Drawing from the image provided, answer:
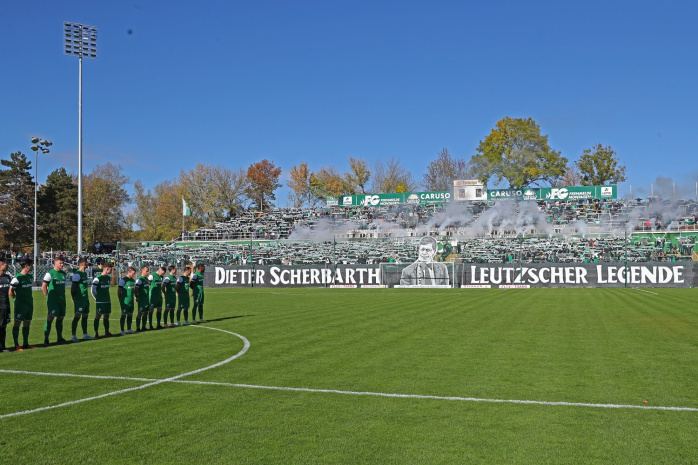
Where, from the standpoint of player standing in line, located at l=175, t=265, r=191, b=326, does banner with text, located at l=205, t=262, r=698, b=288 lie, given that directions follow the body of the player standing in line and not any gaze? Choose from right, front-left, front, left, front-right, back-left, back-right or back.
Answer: left

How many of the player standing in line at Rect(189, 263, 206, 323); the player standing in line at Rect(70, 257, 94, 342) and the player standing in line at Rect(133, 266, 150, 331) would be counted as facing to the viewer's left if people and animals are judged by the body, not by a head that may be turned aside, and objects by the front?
0

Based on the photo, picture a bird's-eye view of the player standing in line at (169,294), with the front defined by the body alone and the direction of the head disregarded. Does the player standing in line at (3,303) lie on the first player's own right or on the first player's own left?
on the first player's own right

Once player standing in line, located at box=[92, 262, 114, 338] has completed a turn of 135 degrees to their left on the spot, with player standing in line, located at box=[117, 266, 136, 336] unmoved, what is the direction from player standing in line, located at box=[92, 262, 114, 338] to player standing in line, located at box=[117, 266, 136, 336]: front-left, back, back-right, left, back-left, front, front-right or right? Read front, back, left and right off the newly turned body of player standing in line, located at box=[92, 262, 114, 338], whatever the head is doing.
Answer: front-right

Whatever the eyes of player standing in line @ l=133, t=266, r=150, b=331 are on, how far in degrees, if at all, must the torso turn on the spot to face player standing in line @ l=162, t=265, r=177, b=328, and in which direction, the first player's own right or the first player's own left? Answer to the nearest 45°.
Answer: approximately 90° to the first player's own left

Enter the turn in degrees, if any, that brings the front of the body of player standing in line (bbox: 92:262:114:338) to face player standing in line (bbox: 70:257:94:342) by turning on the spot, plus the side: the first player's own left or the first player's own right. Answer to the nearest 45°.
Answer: approximately 90° to the first player's own right

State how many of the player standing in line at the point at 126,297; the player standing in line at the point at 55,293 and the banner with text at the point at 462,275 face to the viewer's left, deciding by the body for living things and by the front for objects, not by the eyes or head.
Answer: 0

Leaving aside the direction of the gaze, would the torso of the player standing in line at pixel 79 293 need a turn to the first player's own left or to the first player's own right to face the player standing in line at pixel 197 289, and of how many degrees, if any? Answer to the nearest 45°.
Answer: approximately 90° to the first player's own left

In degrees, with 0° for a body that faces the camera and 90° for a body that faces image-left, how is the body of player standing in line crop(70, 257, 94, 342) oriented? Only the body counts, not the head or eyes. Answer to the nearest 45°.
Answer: approximately 315°

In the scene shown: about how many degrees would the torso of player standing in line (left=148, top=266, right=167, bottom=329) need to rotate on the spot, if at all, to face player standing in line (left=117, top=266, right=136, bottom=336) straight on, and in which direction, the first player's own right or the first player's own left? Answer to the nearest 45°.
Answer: approximately 90° to the first player's own right

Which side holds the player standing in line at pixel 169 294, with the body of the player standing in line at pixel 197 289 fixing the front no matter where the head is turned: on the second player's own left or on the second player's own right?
on the second player's own right

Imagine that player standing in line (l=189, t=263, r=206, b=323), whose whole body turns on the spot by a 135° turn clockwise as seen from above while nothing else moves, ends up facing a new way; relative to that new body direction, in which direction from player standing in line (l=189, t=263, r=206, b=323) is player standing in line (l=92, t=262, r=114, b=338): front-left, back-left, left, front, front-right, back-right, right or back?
front-left

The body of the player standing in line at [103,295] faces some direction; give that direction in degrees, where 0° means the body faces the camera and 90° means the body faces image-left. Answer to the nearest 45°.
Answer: approximately 315°

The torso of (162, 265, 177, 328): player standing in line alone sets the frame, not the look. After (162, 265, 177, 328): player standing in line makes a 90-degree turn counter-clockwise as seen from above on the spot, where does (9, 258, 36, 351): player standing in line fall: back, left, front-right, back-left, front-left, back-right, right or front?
back

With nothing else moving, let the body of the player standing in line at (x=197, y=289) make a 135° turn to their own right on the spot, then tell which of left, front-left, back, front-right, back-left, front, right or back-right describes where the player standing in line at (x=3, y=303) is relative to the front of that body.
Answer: front-left

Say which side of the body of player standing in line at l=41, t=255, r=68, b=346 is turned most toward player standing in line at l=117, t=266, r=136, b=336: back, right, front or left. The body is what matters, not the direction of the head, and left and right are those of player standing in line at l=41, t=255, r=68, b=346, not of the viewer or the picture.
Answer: left

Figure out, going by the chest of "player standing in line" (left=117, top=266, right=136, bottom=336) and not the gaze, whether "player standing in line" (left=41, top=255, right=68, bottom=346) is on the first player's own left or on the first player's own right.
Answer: on the first player's own right

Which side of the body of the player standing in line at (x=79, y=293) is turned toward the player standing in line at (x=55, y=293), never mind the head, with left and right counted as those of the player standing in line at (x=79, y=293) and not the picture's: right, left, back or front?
right

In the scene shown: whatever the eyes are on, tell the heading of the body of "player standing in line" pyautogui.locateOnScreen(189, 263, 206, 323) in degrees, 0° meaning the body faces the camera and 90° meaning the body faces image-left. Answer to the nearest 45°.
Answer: approximately 315°
